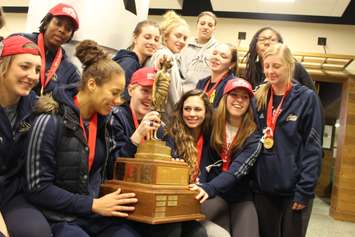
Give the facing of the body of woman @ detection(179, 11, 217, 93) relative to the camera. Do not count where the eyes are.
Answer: toward the camera

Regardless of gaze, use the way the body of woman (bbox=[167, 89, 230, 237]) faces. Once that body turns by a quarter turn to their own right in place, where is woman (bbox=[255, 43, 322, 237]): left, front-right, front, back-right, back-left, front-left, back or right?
back

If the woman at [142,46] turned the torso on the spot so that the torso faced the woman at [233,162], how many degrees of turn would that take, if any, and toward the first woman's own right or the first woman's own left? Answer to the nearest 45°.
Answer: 0° — they already face them

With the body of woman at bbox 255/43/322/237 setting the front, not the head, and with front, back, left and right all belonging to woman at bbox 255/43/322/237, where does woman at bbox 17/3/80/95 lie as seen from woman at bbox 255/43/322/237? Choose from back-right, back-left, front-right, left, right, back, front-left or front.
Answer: front-right

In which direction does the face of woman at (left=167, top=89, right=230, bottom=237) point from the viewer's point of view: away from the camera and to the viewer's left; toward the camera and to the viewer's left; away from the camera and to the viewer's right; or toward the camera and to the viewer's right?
toward the camera and to the viewer's left

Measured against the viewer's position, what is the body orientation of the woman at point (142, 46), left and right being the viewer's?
facing the viewer and to the right of the viewer

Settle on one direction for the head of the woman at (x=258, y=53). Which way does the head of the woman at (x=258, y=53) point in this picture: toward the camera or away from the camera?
toward the camera

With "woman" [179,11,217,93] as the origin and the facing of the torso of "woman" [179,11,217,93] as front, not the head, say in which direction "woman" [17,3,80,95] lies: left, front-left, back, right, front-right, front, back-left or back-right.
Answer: front-right

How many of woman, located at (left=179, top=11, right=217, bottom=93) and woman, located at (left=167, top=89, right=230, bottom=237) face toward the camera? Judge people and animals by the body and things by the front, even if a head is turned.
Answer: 2

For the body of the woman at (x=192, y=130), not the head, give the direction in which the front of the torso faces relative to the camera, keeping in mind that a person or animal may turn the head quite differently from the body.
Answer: toward the camera

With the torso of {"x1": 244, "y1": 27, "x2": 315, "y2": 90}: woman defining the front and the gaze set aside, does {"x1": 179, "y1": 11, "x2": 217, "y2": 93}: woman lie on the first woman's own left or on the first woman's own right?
on the first woman's own right

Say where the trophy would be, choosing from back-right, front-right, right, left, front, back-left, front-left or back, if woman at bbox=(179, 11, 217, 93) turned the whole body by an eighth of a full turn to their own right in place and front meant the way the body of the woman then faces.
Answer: front-left

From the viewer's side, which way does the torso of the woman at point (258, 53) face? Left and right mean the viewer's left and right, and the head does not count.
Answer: facing the viewer and to the left of the viewer
